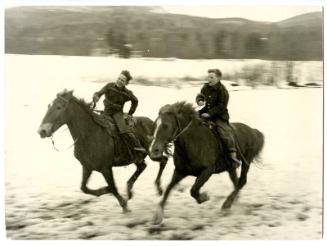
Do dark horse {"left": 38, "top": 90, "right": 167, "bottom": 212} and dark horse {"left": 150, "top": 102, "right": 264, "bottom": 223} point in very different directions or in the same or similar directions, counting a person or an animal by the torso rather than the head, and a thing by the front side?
same or similar directions

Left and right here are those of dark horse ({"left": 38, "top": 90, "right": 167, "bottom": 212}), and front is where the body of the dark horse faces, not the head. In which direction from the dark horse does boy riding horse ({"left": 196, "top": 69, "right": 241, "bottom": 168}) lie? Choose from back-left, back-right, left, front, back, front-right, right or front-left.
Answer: back-left

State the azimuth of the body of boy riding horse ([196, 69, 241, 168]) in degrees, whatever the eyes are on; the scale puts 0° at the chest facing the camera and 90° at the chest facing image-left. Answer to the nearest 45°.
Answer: approximately 45°

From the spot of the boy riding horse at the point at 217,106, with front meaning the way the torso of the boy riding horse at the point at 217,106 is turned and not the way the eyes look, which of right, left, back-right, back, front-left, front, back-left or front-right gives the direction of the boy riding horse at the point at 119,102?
front-right

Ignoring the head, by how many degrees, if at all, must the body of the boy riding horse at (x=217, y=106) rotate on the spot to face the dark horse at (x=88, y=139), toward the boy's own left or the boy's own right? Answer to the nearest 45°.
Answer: approximately 45° to the boy's own right

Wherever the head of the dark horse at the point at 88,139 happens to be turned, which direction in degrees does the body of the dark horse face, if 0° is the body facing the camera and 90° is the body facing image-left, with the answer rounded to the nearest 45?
approximately 45°

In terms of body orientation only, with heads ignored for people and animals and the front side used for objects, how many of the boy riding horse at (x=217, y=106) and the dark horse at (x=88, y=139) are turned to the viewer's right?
0

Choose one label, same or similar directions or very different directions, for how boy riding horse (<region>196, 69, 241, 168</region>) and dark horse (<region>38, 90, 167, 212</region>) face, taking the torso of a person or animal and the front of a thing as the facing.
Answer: same or similar directions

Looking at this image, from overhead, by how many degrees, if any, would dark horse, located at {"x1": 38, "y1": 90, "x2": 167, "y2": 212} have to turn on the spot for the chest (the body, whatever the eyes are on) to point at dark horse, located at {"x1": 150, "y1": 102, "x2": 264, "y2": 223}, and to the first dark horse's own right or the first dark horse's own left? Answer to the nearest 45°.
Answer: approximately 135° to the first dark horse's own left
